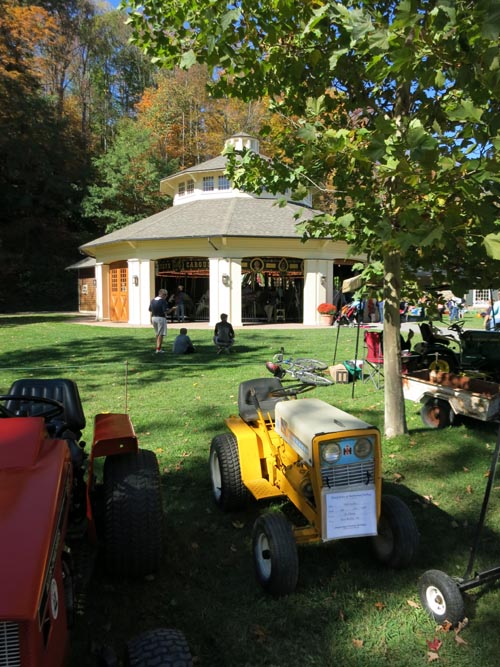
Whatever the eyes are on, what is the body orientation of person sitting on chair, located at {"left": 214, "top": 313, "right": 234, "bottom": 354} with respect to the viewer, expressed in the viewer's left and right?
facing away from the viewer

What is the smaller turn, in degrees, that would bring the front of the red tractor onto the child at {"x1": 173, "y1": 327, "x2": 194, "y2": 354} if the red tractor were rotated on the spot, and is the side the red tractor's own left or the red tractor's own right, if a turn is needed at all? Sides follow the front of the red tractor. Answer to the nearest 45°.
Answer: approximately 180°

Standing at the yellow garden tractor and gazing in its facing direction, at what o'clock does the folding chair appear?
The folding chair is roughly at 8 o'clock from the yellow garden tractor.

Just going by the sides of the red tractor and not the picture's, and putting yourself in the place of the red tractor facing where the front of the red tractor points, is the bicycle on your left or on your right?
on your left

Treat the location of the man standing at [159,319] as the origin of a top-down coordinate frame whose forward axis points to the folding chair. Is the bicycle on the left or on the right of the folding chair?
right

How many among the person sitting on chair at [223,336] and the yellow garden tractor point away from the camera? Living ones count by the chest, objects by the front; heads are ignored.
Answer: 1

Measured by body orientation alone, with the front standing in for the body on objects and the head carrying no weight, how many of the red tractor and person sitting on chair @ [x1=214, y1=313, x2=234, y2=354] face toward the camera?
1

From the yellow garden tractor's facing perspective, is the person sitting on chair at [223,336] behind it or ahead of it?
behind

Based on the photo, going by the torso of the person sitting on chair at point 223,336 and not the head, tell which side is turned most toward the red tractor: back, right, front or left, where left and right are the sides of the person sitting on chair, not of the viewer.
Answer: back

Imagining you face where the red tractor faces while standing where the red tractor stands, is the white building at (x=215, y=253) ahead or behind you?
behind

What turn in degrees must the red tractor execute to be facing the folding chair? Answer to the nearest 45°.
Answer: approximately 135° to its left

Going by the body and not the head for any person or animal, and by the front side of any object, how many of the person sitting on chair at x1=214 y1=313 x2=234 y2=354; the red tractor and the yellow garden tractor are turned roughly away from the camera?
1

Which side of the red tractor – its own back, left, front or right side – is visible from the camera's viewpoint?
front

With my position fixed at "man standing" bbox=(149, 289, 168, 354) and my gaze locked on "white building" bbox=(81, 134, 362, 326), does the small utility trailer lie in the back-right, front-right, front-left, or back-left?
back-right

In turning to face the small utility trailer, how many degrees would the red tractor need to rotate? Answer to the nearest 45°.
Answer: approximately 135° to its left
